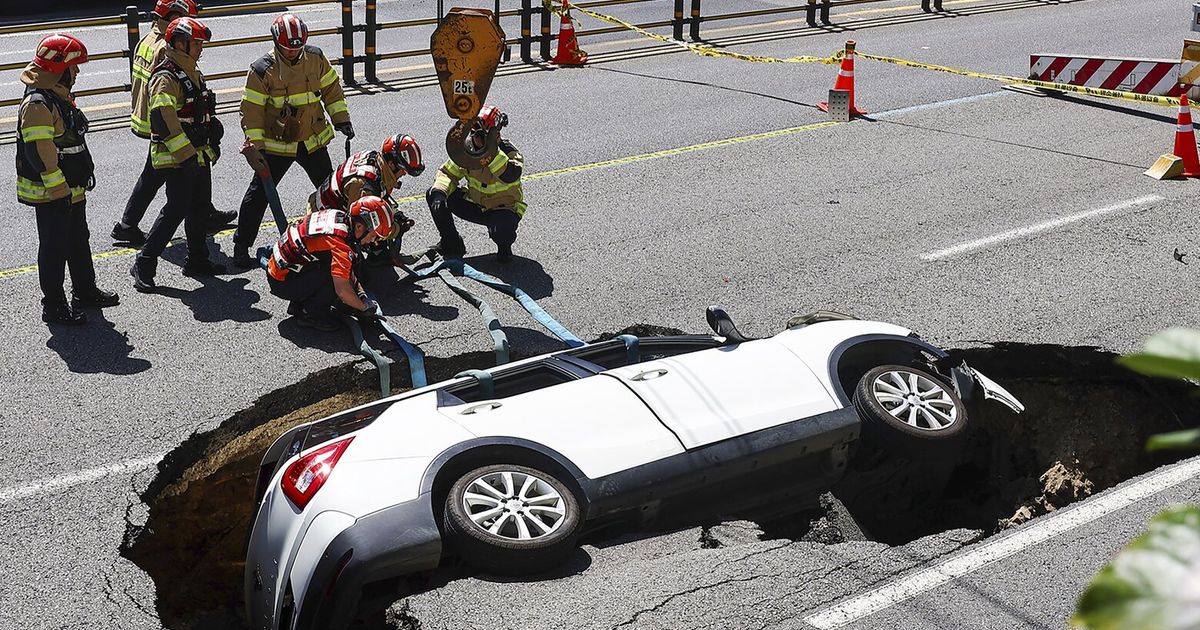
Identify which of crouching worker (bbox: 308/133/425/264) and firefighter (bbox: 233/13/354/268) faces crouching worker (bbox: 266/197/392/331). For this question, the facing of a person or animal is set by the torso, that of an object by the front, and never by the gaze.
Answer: the firefighter

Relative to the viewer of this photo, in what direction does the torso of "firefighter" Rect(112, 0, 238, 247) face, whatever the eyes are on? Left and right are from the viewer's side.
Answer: facing to the right of the viewer

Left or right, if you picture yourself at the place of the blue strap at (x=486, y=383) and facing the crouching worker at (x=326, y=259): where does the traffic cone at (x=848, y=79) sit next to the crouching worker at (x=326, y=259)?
right

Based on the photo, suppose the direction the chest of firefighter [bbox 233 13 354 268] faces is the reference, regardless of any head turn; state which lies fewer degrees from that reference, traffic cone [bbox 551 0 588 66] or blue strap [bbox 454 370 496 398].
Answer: the blue strap

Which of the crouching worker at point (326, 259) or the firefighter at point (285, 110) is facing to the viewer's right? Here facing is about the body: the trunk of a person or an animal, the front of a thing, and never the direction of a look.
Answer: the crouching worker

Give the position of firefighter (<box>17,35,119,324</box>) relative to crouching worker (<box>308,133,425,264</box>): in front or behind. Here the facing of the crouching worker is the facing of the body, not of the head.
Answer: behind

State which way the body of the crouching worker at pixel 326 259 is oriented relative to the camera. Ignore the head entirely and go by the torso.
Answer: to the viewer's right

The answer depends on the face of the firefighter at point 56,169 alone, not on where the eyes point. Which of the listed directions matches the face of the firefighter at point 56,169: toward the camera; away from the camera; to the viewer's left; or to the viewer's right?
to the viewer's right
